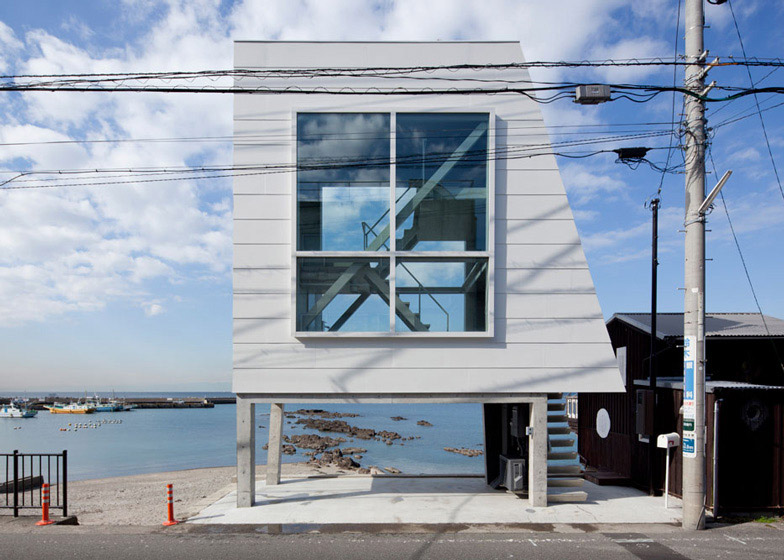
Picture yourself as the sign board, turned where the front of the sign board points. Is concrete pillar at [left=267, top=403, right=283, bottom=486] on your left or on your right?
on your right

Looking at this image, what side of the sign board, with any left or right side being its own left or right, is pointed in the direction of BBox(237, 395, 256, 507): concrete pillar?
right

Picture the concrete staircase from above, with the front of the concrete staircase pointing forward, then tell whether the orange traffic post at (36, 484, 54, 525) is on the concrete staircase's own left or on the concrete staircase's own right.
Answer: on the concrete staircase's own right

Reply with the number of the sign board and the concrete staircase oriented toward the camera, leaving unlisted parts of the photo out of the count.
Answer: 2

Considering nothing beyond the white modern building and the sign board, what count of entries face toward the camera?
2

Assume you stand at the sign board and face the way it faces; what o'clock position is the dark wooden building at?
The dark wooden building is roughly at 6 o'clock from the sign board.

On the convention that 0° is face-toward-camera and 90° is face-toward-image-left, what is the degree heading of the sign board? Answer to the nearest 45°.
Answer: approximately 0°
